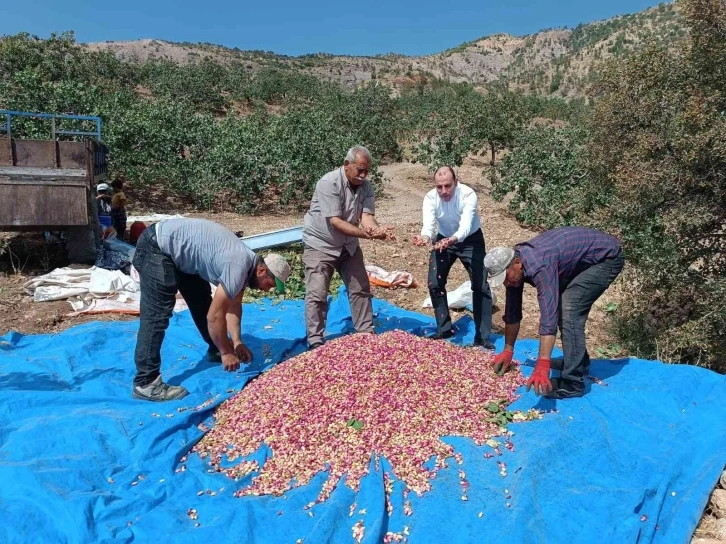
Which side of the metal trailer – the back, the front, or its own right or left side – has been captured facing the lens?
back

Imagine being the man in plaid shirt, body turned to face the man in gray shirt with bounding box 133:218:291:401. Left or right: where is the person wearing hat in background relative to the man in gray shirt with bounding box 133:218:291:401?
right

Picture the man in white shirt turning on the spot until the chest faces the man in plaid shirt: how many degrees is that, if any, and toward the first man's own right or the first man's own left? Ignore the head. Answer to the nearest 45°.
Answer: approximately 90° to the first man's own left

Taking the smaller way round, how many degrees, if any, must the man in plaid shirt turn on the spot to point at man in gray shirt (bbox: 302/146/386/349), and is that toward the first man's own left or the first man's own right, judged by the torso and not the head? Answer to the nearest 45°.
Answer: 0° — they already face them

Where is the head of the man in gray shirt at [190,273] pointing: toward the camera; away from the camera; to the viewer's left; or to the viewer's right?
to the viewer's right

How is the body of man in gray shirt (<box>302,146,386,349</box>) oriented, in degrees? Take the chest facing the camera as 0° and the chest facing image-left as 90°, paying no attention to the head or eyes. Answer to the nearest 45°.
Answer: approximately 315°

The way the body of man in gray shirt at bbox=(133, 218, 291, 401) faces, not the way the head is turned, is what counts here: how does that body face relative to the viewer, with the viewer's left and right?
facing to the right of the viewer

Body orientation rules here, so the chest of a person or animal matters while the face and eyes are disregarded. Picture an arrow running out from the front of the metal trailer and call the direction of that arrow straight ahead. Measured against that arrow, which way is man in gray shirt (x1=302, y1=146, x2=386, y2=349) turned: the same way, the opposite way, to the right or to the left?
the opposite way

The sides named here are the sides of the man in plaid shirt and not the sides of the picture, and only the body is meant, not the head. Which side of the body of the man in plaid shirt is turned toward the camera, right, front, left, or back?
left

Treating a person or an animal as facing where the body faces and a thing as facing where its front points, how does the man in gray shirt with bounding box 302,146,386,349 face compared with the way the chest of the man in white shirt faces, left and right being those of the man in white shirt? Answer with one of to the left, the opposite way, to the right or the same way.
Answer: to the left

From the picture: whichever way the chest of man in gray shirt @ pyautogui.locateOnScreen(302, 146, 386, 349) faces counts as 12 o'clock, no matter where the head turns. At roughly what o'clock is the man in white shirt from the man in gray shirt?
The man in white shirt is roughly at 10 o'clock from the man in gray shirt.
